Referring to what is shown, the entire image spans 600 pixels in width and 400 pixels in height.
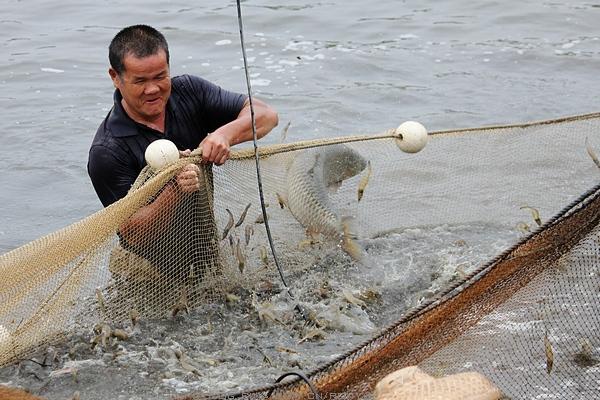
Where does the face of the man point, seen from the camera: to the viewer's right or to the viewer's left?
to the viewer's right

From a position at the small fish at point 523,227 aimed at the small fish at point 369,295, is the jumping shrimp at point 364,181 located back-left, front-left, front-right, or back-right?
front-right

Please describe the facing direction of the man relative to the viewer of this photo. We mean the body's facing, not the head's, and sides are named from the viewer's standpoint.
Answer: facing the viewer and to the right of the viewer

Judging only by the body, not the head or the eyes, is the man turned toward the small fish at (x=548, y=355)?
yes
